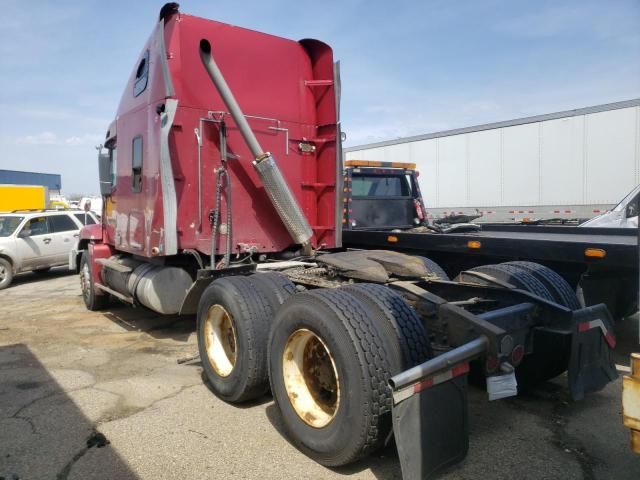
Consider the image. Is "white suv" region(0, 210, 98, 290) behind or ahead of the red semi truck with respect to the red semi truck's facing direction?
ahead

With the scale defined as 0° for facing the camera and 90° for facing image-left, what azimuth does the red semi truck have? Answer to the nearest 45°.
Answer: approximately 135°
